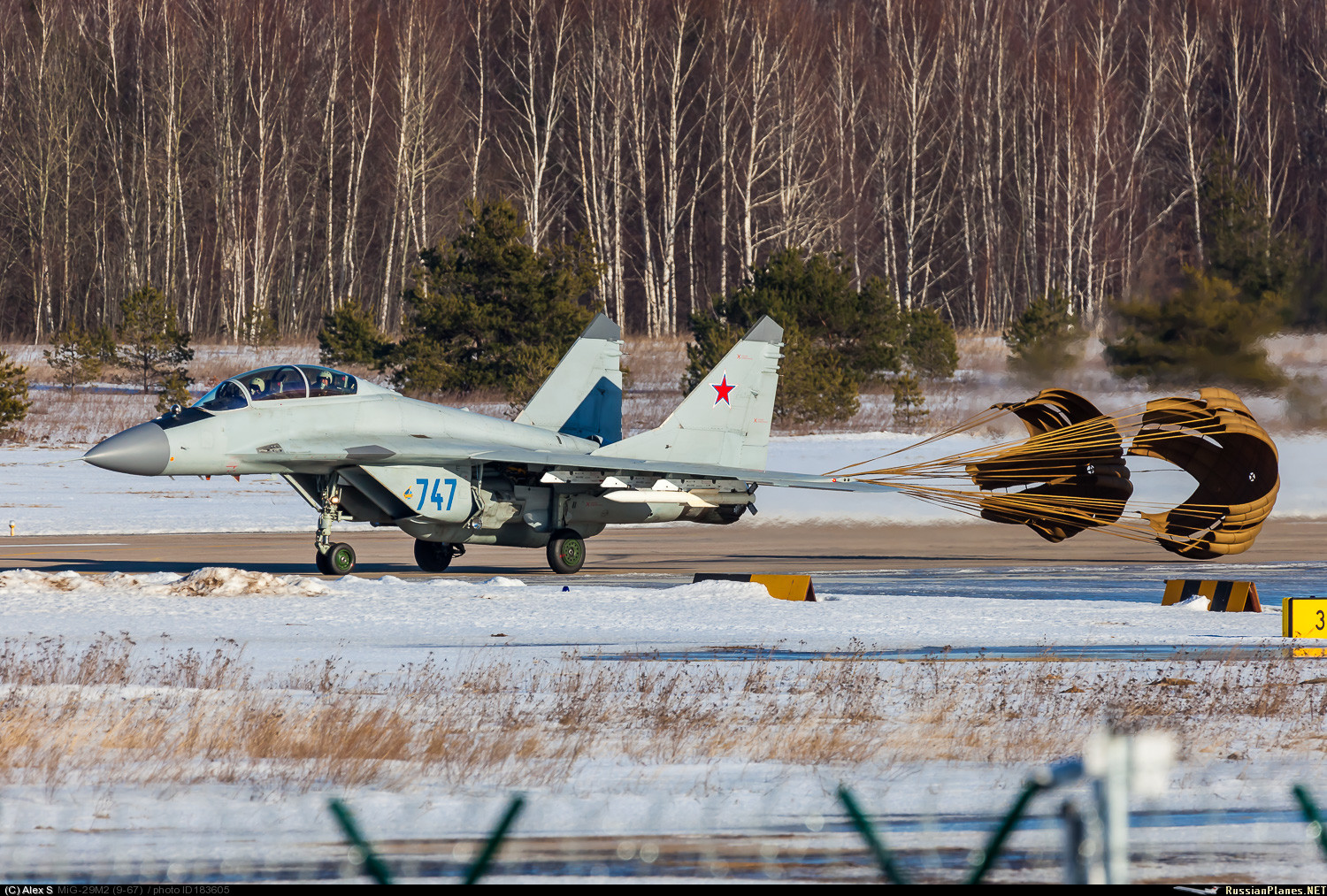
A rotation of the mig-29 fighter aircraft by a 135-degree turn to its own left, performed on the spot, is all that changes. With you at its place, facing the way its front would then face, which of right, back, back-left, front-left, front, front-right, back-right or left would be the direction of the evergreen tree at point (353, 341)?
left

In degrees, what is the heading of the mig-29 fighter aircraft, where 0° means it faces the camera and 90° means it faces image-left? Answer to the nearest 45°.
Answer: approximately 45°

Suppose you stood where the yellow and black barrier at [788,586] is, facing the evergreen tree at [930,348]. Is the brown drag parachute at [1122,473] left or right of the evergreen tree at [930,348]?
right

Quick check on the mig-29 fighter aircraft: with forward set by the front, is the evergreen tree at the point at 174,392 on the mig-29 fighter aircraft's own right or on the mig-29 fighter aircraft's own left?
on the mig-29 fighter aircraft's own right

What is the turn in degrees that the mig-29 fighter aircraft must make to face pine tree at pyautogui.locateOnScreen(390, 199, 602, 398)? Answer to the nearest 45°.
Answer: approximately 135° to its right

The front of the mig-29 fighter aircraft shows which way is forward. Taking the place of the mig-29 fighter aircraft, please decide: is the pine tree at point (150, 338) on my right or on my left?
on my right

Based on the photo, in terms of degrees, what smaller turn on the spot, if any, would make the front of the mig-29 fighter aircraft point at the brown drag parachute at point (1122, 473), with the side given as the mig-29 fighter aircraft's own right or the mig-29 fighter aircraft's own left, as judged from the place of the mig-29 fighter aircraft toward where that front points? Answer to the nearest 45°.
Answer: approximately 135° to the mig-29 fighter aircraft's own left

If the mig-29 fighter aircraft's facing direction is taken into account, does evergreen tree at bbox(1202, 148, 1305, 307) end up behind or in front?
behind

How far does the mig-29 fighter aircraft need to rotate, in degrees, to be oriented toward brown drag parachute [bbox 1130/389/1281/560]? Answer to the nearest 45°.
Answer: approximately 135° to its left

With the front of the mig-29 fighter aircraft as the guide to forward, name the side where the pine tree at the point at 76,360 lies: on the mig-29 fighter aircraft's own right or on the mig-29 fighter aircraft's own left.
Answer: on the mig-29 fighter aircraft's own right
